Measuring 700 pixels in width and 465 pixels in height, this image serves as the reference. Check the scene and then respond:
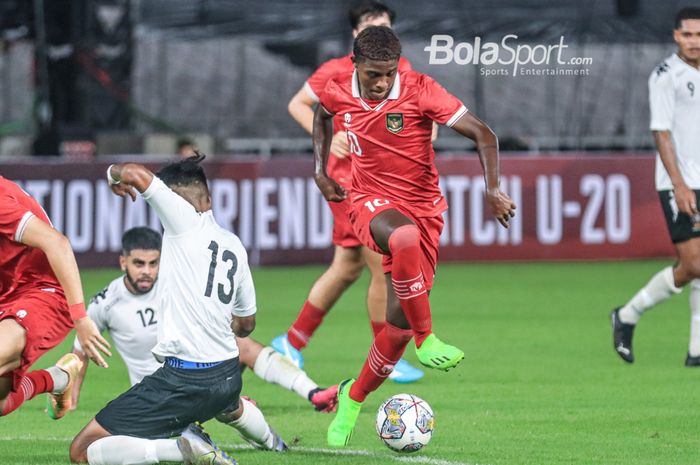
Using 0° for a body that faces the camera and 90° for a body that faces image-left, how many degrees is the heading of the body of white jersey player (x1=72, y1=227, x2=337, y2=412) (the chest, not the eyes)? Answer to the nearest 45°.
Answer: approximately 315°

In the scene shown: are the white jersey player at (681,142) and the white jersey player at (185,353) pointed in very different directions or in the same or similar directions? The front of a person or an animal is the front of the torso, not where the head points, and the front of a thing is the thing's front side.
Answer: very different directions

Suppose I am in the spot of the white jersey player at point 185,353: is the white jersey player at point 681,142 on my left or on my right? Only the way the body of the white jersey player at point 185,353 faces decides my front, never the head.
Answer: on my right

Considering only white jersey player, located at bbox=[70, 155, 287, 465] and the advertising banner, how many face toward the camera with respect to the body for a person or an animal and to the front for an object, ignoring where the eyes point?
1

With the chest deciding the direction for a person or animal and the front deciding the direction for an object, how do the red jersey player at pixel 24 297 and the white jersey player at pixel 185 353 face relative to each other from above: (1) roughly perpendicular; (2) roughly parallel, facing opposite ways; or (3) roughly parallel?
roughly perpendicular

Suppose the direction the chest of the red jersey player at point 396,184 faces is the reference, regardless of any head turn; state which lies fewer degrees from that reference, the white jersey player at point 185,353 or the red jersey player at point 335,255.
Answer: the white jersey player
